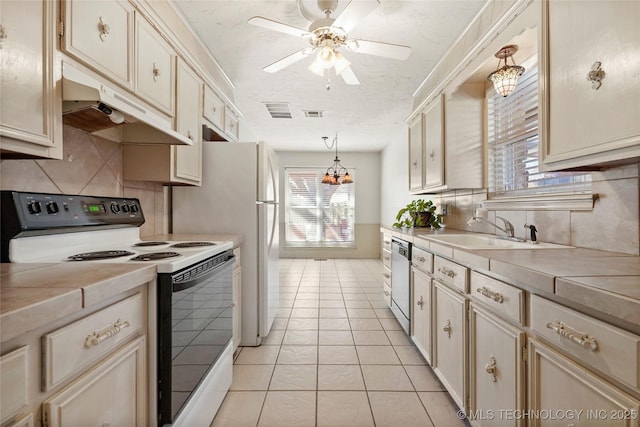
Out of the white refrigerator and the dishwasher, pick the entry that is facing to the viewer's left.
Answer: the dishwasher

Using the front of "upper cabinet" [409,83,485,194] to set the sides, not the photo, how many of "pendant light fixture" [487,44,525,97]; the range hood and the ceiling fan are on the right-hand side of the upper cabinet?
0

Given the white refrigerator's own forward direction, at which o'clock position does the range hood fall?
The range hood is roughly at 4 o'clock from the white refrigerator.

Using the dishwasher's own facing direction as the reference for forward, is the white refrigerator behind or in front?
in front

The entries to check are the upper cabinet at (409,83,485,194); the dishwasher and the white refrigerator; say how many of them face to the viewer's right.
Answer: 1

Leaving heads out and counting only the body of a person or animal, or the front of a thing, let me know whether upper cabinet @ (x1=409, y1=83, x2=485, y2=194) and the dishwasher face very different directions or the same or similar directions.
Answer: same or similar directions

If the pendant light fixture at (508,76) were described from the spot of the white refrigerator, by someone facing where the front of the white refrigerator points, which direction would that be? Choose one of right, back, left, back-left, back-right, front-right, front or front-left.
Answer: front-right

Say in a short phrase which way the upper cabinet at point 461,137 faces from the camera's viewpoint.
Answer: facing to the left of the viewer

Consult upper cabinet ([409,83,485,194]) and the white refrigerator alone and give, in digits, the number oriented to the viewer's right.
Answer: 1

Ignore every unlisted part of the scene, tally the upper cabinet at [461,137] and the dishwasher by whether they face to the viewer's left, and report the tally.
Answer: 2

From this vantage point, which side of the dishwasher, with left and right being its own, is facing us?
left

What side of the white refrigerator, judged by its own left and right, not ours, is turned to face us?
right
